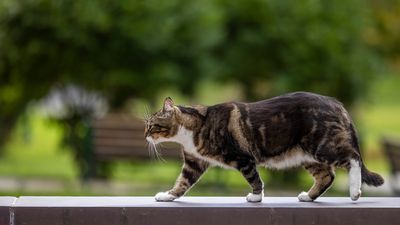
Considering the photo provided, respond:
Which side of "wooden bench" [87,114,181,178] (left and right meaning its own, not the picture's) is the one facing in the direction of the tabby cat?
front

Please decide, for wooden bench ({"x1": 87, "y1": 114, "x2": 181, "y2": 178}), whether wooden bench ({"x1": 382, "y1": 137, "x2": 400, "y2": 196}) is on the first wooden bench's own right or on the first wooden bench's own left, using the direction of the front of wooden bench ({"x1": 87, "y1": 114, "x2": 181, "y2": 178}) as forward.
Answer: on the first wooden bench's own left

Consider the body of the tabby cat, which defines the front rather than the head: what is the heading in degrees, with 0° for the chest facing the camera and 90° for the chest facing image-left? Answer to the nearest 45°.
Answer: approximately 90°

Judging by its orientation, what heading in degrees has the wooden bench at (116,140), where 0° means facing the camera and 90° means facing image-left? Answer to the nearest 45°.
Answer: approximately 0°

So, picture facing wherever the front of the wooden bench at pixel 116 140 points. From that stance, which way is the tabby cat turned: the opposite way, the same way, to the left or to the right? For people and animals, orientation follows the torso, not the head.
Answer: to the right

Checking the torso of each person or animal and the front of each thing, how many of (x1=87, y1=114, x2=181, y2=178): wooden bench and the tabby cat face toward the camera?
1

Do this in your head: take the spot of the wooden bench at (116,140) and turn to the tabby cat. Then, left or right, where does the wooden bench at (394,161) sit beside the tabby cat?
left

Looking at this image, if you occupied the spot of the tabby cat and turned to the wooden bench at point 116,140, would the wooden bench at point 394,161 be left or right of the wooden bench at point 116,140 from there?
right
